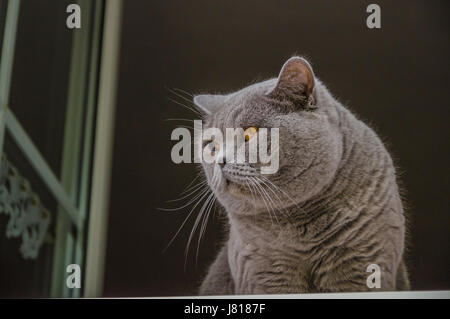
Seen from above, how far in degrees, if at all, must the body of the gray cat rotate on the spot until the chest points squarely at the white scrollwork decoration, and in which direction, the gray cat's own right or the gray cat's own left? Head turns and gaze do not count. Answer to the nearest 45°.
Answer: approximately 45° to the gray cat's own right

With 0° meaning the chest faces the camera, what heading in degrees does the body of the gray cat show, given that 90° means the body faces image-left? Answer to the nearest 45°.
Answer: approximately 45°
